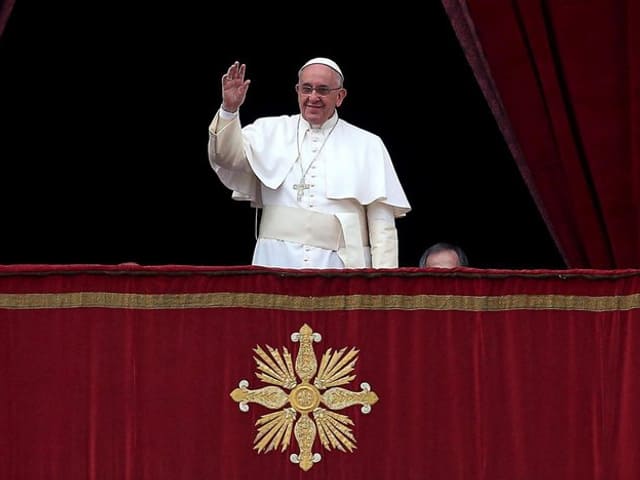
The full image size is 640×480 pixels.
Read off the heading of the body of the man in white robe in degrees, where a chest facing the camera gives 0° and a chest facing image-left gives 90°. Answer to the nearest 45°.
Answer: approximately 0°

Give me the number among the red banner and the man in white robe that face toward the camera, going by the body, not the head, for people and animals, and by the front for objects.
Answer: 2

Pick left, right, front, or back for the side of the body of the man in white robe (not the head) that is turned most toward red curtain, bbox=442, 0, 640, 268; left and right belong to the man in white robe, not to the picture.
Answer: left

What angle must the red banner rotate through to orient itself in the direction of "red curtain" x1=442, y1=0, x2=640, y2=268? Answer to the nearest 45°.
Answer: approximately 135° to its left

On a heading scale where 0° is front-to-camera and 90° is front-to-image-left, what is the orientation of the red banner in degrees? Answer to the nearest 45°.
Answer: approximately 0°
